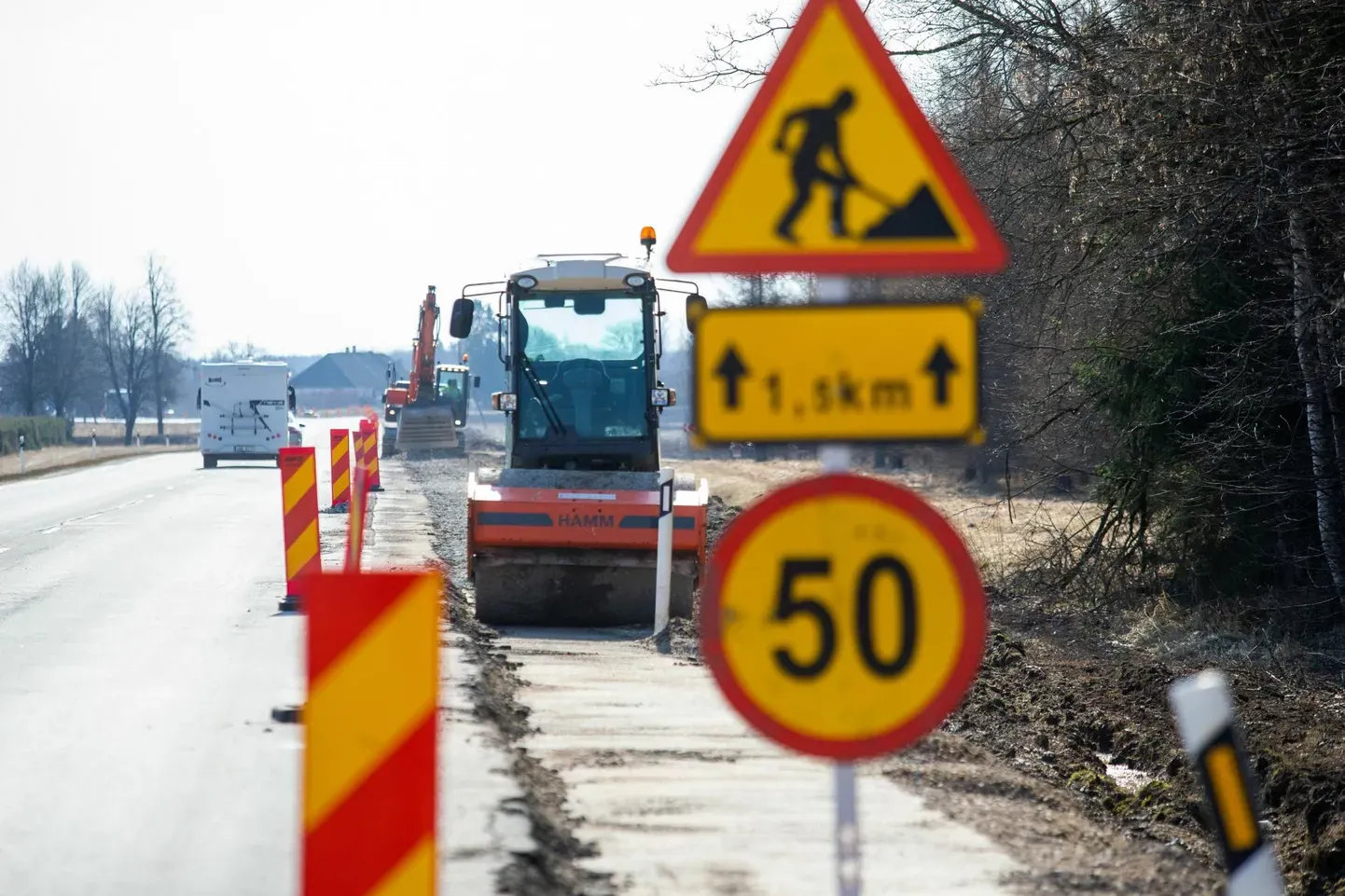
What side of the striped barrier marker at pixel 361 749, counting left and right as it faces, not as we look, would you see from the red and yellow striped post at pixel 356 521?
back

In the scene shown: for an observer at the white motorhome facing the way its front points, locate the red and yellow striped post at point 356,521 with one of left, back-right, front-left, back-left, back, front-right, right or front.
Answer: back

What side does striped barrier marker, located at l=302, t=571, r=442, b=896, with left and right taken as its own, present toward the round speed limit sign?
left

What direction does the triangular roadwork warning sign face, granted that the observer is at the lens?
facing the viewer

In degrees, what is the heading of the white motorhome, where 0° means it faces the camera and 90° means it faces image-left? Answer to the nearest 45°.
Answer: approximately 180°

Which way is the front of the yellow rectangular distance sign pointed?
toward the camera

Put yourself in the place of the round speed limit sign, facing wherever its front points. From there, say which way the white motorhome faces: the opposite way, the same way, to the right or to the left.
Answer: the opposite way

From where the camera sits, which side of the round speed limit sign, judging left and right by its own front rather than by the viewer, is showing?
front

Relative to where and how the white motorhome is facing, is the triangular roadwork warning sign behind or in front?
behind
